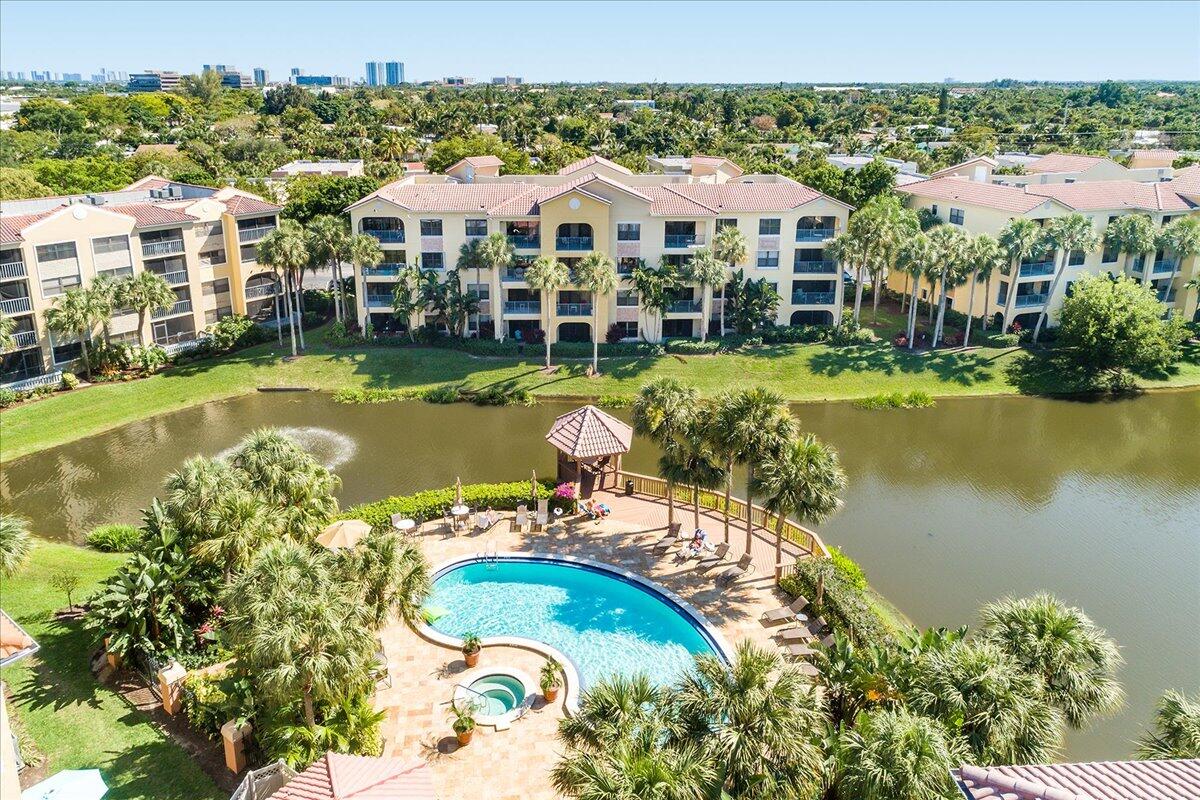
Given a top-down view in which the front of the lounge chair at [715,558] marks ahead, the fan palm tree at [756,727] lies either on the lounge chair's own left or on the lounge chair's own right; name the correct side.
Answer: on the lounge chair's own left

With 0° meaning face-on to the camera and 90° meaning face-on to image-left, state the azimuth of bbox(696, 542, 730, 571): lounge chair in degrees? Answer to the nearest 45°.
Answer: approximately 45°

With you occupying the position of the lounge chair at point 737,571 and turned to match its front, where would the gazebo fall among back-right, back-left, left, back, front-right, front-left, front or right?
right

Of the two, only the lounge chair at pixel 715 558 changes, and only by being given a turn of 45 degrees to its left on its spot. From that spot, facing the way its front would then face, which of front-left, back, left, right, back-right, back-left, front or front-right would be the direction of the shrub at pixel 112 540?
right

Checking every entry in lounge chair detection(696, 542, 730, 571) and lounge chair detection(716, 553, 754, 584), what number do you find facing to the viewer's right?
0

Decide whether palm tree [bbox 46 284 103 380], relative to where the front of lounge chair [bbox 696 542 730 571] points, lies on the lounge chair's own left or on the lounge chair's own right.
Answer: on the lounge chair's own right

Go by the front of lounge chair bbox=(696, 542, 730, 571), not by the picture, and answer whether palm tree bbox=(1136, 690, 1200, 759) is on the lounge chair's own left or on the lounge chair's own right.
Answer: on the lounge chair's own left

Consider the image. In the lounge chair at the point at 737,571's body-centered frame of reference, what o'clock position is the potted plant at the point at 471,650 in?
The potted plant is roughly at 12 o'clock from the lounge chair.

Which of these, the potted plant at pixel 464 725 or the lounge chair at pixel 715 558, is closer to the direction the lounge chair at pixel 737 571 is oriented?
the potted plant

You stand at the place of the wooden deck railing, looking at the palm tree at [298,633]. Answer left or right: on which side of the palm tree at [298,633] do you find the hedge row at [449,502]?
right

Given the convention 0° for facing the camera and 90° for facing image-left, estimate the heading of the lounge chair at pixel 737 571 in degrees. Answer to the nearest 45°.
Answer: approximately 45°

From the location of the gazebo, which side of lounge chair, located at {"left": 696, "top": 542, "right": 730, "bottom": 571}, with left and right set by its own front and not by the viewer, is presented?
right

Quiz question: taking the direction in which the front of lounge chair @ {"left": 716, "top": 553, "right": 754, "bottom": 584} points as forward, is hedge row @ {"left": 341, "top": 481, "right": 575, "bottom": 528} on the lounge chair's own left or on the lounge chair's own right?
on the lounge chair's own right

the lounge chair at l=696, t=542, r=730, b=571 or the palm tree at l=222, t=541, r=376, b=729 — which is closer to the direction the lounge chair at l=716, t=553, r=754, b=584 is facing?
the palm tree
